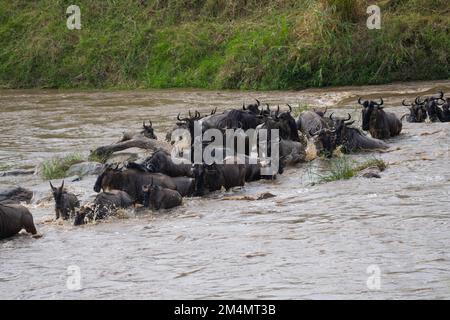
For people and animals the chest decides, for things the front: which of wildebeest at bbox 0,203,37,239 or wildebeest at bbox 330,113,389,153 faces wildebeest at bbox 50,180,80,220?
wildebeest at bbox 330,113,389,153

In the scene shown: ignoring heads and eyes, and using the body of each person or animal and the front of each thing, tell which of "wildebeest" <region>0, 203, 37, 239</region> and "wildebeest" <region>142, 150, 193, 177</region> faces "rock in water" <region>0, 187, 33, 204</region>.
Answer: "wildebeest" <region>142, 150, 193, 177</region>

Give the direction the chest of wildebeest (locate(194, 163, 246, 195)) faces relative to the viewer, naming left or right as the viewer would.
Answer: facing to the left of the viewer

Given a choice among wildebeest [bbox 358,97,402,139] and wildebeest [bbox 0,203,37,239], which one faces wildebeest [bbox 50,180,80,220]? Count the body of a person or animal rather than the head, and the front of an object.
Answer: wildebeest [bbox 358,97,402,139]

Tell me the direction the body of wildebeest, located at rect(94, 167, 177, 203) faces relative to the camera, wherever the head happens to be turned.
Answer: to the viewer's left

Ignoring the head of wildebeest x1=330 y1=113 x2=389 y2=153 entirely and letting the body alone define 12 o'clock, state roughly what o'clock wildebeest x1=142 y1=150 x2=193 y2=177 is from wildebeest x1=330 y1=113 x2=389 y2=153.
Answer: wildebeest x1=142 y1=150 x2=193 y2=177 is roughly at 12 o'clock from wildebeest x1=330 y1=113 x2=389 y2=153.

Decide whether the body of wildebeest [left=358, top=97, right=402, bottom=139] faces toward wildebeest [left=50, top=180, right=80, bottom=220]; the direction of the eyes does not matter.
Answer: yes
